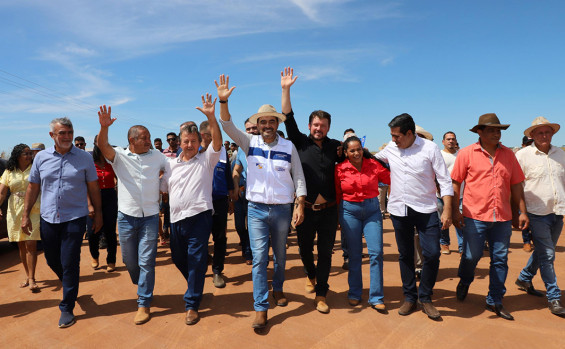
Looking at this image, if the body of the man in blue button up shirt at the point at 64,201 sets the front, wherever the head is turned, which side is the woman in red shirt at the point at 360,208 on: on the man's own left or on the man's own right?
on the man's own left

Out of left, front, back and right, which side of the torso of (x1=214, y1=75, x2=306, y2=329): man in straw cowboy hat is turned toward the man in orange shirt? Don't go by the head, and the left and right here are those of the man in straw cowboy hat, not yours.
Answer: left

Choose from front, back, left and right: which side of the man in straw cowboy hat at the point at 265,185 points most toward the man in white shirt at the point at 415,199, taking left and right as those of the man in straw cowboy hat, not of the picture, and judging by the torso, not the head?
left

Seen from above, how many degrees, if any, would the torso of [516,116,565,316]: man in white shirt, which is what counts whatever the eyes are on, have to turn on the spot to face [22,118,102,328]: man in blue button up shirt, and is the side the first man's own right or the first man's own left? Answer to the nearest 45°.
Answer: approximately 90° to the first man's own right

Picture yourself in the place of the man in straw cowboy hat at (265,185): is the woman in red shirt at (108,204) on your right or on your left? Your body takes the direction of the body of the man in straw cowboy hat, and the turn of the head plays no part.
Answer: on your right

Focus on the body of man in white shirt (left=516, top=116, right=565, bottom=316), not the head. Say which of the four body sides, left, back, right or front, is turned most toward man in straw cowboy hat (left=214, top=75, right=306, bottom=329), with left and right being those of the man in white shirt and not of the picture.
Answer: right

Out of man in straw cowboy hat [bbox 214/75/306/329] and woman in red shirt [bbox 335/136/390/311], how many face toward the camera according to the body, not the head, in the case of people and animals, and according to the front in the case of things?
2

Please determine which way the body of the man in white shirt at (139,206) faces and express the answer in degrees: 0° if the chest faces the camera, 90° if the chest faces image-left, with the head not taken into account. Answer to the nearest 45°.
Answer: approximately 0°
